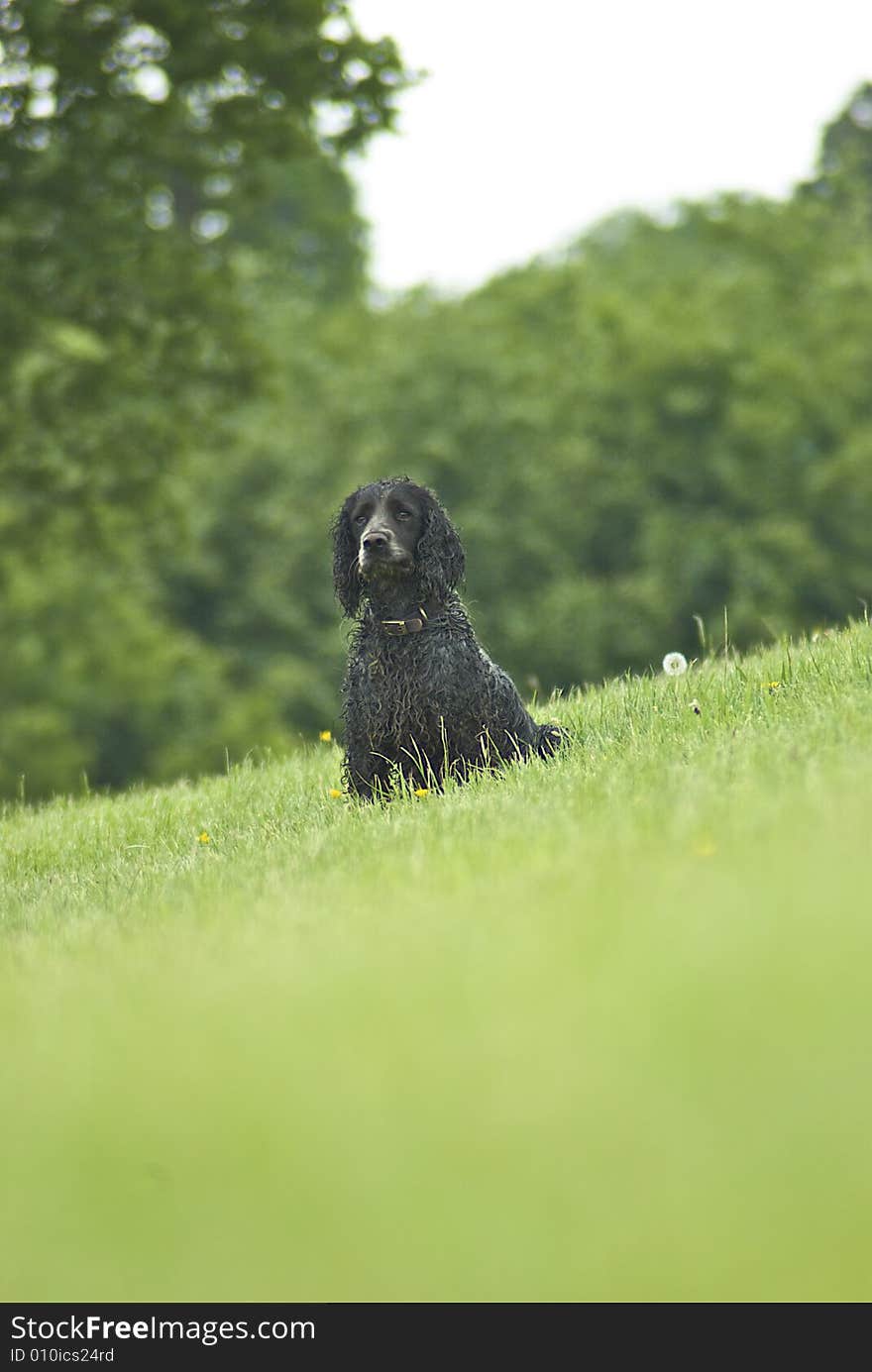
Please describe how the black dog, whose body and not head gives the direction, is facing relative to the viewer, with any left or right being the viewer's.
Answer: facing the viewer and to the left of the viewer
